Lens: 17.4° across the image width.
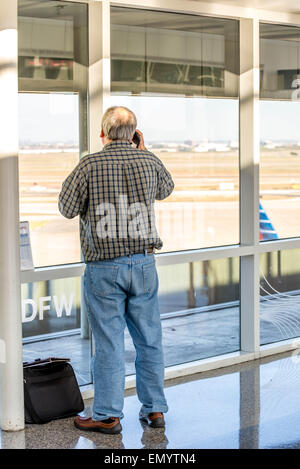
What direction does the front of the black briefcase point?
toward the camera

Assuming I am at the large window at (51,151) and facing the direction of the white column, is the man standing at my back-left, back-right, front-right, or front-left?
front-left

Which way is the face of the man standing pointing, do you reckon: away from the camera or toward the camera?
away from the camera
